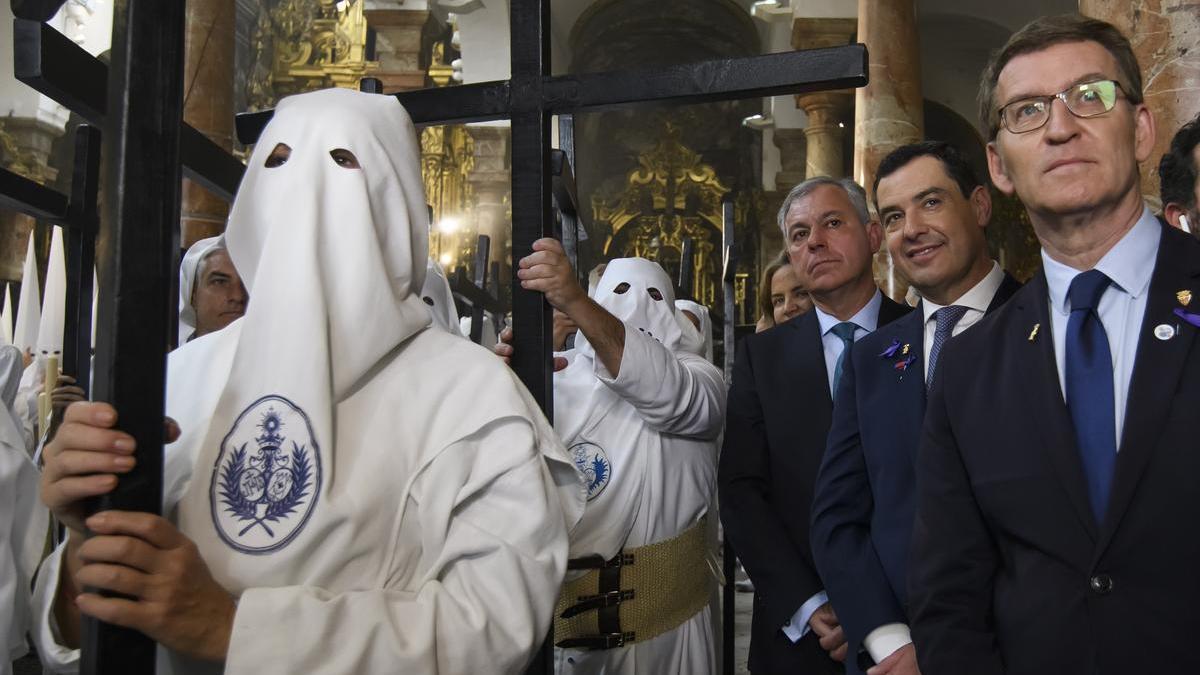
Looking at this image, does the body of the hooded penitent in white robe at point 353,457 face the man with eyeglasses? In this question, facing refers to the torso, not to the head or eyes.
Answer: no

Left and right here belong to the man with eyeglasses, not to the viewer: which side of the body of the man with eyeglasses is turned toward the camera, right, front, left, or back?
front

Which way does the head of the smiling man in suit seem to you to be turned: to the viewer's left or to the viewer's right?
to the viewer's left

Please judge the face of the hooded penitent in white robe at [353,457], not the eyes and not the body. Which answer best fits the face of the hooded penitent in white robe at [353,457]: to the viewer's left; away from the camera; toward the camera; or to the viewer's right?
toward the camera

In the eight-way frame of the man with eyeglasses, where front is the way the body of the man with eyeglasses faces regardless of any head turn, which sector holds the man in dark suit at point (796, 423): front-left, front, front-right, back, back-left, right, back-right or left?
back-right

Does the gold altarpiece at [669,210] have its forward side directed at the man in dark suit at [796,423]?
yes

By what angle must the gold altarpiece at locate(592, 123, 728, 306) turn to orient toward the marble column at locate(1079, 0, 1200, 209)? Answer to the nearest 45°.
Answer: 0° — it already faces it

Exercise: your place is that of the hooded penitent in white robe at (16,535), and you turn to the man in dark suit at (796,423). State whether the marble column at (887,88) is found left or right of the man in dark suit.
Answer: left

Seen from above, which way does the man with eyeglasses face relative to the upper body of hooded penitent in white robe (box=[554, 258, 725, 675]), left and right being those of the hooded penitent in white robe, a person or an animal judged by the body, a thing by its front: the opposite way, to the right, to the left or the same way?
the same way

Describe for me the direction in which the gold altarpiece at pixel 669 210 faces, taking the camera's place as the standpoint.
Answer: facing the viewer

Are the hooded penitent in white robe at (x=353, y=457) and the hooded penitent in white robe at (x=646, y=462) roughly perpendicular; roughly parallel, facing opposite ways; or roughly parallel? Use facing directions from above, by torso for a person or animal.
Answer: roughly parallel

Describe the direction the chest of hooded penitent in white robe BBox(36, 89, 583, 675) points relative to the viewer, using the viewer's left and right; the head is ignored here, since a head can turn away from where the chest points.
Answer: facing the viewer and to the left of the viewer

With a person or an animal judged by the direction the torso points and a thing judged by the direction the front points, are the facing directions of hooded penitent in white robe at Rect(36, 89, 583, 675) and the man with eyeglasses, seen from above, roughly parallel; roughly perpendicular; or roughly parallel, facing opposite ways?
roughly parallel

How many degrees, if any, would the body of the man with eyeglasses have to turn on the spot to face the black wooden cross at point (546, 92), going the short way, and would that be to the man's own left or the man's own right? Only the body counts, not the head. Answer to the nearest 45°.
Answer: approximately 90° to the man's own right

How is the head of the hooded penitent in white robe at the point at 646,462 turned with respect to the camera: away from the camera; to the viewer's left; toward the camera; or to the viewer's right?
toward the camera

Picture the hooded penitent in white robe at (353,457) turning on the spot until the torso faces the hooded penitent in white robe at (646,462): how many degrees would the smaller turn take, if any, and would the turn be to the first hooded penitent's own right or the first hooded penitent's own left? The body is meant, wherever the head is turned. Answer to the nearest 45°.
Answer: approximately 180°

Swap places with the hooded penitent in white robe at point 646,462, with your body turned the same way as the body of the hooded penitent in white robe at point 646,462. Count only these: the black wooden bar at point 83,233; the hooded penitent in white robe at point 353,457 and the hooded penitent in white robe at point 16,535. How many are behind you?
0

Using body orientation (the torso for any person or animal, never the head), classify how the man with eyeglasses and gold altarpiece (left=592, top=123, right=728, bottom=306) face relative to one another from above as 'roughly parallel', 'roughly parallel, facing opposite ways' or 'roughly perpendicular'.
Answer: roughly parallel
